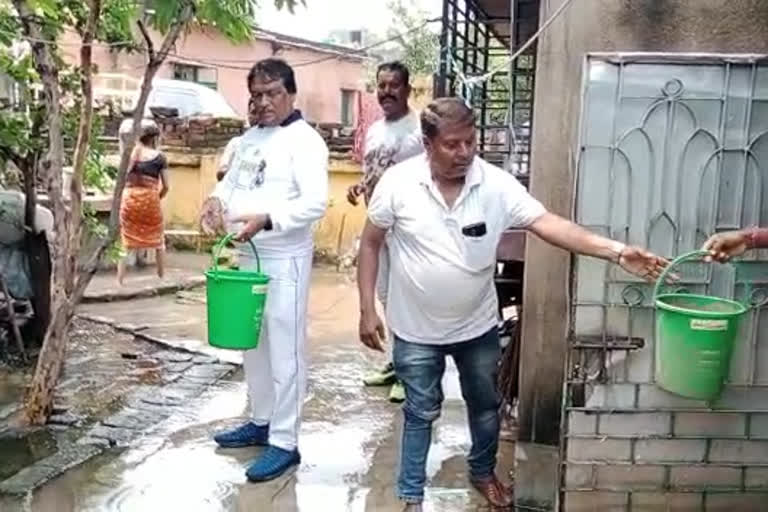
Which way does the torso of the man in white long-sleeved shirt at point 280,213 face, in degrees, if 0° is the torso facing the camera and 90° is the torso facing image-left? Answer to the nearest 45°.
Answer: approximately 45°

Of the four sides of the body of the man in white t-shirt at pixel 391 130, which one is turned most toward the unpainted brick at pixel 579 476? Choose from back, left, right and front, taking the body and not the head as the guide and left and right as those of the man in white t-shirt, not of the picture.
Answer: left

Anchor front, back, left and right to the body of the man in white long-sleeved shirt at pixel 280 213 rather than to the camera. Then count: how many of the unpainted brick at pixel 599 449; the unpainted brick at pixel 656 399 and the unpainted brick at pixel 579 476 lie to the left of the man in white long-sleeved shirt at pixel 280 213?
3

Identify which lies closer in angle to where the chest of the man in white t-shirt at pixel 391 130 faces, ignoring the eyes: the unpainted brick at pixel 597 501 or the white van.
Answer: the unpainted brick

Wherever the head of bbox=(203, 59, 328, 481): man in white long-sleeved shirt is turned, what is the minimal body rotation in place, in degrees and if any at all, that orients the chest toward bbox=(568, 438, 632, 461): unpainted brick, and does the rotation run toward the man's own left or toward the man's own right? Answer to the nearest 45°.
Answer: approximately 90° to the man's own left

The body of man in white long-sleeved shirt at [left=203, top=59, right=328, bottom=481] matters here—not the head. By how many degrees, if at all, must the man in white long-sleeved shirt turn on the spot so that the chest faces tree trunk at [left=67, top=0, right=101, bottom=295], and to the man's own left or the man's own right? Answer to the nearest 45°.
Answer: approximately 90° to the man's own right

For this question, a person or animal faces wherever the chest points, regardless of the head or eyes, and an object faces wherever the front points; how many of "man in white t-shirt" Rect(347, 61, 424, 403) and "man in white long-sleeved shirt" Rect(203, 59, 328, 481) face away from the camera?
0

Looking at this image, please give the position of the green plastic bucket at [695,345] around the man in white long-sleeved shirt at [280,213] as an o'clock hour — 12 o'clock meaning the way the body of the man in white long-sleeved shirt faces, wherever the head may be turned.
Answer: The green plastic bucket is roughly at 9 o'clock from the man in white long-sleeved shirt.

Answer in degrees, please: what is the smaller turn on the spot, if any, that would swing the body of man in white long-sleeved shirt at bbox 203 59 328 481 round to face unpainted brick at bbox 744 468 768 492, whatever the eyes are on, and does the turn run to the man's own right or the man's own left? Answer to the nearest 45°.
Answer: approximately 90° to the man's own left

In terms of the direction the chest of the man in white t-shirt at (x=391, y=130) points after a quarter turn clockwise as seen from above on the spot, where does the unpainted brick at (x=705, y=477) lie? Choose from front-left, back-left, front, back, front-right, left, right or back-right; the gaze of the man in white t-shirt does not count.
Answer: back

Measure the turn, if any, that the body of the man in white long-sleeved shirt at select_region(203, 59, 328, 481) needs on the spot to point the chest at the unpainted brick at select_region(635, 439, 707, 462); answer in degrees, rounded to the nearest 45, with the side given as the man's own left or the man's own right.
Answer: approximately 90° to the man's own left

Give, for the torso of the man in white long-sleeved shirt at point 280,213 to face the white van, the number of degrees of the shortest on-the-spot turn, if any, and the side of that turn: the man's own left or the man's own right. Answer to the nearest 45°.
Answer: approximately 135° to the man's own right

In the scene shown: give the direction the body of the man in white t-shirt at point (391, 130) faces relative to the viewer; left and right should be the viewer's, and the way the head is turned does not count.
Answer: facing the viewer and to the left of the viewer

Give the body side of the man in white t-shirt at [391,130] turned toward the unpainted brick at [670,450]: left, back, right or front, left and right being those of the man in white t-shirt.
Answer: left
